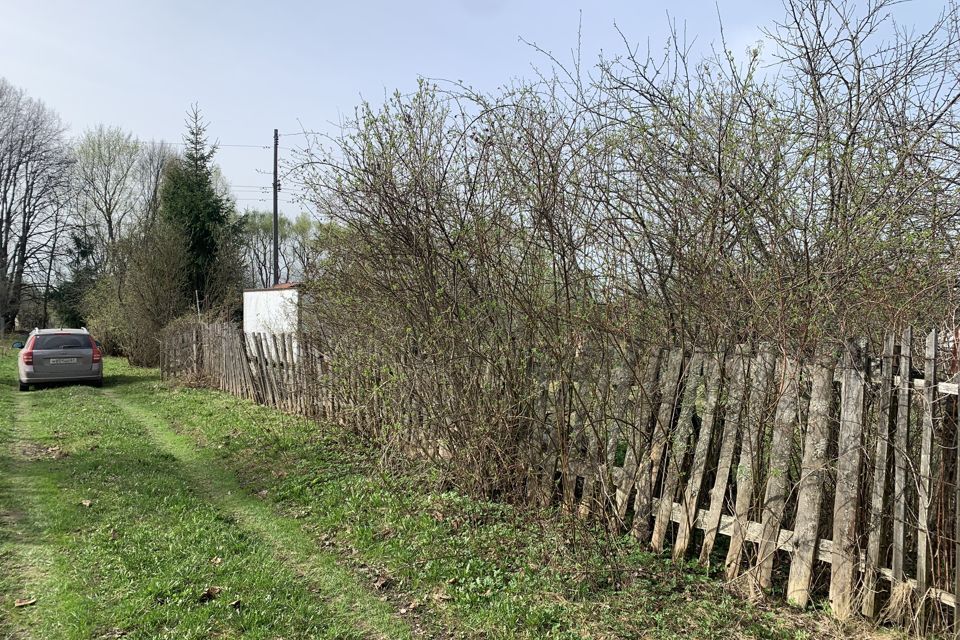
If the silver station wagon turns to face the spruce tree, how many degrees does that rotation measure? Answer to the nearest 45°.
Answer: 0° — it already faces it

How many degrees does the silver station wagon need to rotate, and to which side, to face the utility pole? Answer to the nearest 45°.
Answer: approximately 45° to its right

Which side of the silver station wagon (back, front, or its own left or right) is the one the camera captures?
back

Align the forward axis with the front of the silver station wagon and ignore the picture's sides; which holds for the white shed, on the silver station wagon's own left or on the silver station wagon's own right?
on the silver station wagon's own right

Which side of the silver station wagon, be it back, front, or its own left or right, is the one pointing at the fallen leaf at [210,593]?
back

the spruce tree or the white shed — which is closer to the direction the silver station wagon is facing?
the spruce tree
